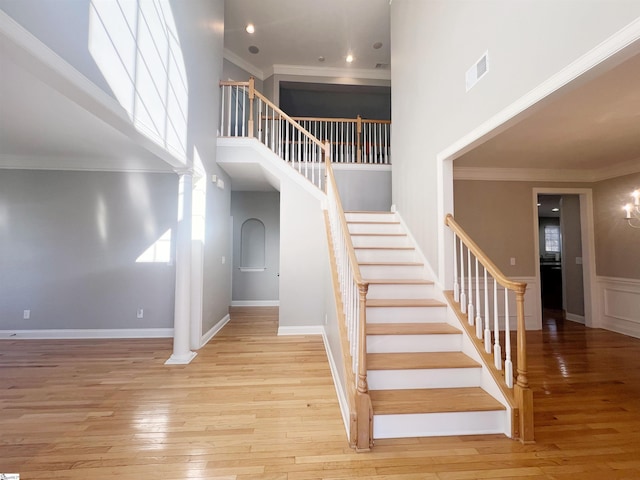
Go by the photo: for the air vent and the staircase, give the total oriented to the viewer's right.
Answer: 0

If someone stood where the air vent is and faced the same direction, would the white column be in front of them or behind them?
in front

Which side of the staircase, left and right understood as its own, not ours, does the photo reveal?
front

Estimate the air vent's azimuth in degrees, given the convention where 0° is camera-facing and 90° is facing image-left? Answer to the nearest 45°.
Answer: approximately 45°

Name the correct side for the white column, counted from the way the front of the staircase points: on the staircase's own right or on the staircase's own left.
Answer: on the staircase's own right
